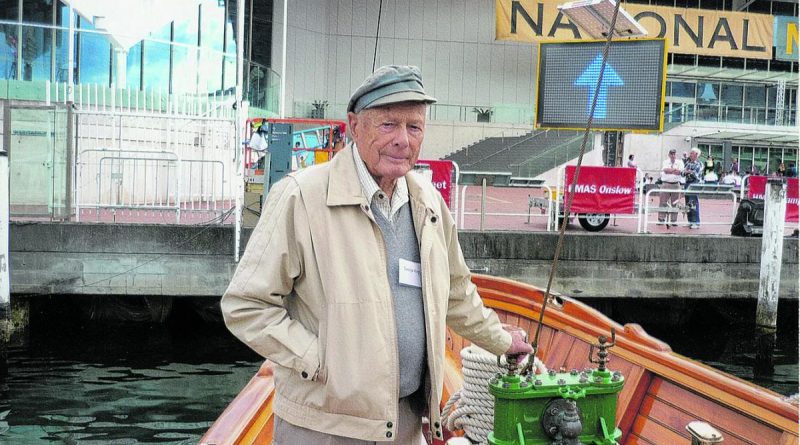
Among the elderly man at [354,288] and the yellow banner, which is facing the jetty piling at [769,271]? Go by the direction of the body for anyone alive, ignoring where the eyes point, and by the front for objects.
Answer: the yellow banner

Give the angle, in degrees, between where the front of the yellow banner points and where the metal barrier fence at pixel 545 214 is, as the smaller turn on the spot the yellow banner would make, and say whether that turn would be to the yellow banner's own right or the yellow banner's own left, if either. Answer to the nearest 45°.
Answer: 0° — it already faces it

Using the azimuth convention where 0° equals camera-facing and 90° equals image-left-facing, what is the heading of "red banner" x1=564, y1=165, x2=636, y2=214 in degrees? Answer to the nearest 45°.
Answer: approximately 0°

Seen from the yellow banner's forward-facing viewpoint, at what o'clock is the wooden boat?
The wooden boat is roughly at 12 o'clock from the yellow banner.

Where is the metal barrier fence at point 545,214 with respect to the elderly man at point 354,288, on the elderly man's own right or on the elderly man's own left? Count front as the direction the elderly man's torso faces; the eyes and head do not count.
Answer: on the elderly man's own left

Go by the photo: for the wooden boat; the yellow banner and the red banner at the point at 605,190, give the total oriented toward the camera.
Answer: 2

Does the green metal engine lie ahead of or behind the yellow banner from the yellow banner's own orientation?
ahead

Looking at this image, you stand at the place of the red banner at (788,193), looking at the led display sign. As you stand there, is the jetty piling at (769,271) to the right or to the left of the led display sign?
left

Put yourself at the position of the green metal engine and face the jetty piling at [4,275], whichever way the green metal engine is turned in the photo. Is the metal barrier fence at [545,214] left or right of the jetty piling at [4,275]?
right

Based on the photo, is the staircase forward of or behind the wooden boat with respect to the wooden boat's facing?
forward
